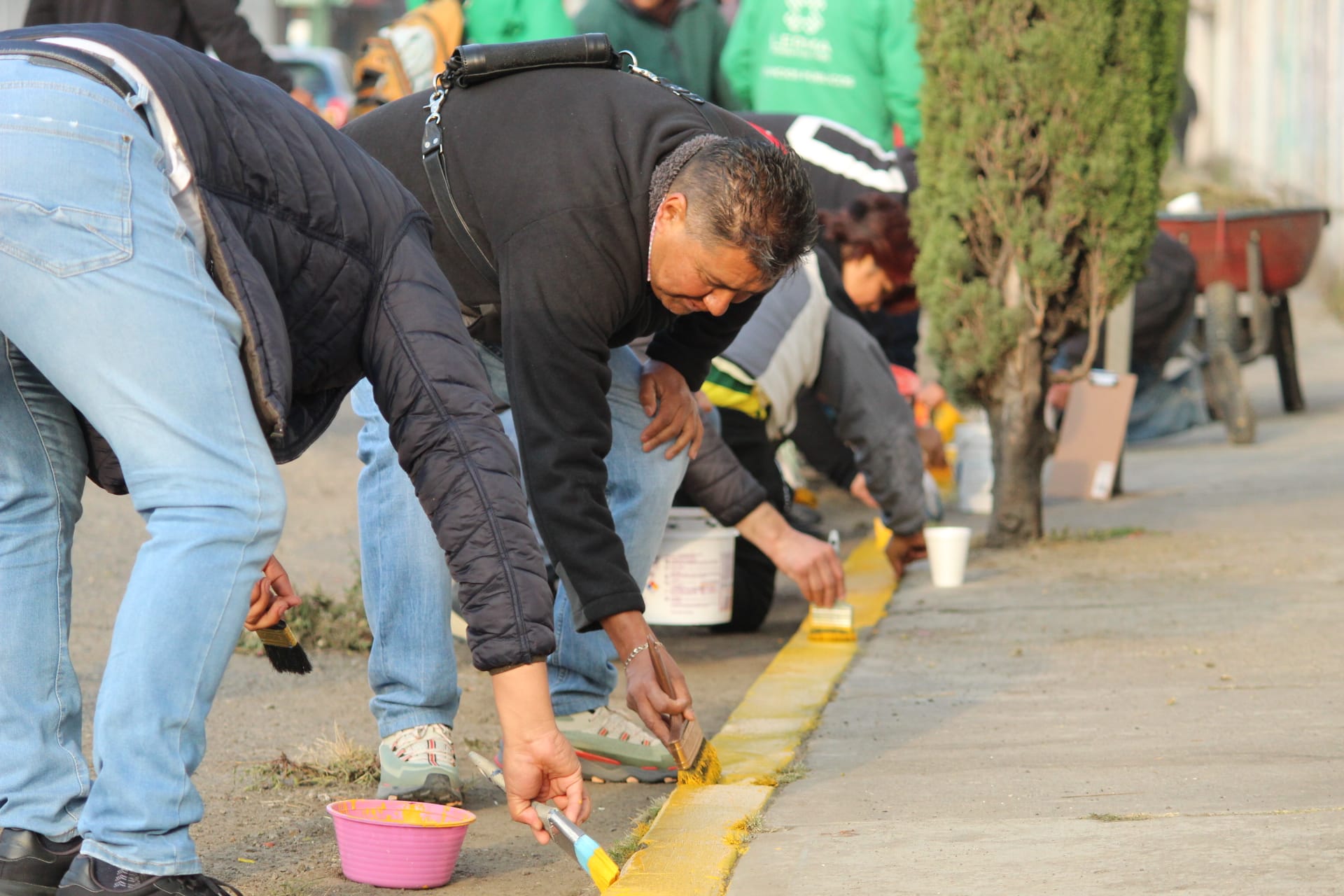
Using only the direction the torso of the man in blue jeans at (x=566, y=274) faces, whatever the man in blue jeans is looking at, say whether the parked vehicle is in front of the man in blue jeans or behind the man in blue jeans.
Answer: behind

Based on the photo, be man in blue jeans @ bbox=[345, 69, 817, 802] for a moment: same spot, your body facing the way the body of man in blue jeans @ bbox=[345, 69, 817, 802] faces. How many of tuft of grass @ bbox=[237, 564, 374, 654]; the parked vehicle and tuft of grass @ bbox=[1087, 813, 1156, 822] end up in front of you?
1

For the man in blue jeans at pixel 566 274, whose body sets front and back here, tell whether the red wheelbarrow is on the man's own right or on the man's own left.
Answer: on the man's own left

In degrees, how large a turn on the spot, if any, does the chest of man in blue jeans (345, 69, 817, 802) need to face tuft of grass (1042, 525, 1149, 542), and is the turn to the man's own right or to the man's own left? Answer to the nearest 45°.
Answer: approximately 90° to the man's own left

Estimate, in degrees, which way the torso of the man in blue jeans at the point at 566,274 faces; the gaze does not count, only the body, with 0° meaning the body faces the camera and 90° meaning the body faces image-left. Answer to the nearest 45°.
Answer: approximately 315°

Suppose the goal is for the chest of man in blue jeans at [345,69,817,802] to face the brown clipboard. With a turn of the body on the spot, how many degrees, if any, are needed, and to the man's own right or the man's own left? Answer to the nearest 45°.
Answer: approximately 90° to the man's own left

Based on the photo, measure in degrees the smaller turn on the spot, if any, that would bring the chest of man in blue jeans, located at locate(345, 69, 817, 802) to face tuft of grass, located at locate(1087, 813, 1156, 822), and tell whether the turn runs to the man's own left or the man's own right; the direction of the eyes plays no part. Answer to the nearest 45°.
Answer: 0° — they already face it

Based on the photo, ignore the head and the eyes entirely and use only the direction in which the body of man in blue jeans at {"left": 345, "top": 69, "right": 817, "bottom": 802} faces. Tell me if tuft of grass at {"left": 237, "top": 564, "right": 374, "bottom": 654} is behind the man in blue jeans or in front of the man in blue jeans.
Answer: behind

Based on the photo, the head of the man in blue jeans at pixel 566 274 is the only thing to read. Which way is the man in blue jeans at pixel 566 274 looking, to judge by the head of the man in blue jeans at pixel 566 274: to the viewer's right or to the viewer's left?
to the viewer's right

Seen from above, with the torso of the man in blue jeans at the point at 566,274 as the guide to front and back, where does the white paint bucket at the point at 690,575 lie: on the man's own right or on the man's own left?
on the man's own left

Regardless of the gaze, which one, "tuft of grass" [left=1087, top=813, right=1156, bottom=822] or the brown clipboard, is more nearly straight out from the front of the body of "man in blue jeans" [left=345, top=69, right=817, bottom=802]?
the tuft of grass
